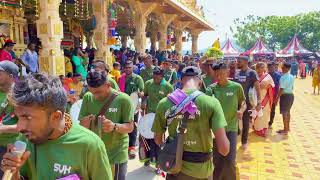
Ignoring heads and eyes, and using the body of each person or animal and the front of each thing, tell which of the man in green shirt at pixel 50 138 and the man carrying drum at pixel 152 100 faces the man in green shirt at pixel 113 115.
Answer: the man carrying drum

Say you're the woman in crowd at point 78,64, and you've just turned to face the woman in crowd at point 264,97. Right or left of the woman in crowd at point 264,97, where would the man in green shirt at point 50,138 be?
right

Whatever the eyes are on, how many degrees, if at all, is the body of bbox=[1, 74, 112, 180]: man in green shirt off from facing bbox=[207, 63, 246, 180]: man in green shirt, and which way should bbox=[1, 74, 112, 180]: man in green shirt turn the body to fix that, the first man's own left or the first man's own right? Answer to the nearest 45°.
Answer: approximately 180°

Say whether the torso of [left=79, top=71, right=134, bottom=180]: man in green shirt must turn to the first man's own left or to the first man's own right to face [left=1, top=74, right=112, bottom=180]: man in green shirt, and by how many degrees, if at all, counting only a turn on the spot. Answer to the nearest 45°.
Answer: approximately 45° to the first man's own left

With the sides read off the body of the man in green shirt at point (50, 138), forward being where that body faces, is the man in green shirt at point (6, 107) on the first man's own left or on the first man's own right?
on the first man's own right

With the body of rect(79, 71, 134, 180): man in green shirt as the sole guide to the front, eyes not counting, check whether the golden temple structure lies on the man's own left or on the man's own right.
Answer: on the man's own right

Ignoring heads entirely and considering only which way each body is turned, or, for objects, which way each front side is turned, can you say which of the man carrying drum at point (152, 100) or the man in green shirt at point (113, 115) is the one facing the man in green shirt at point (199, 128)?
the man carrying drum
